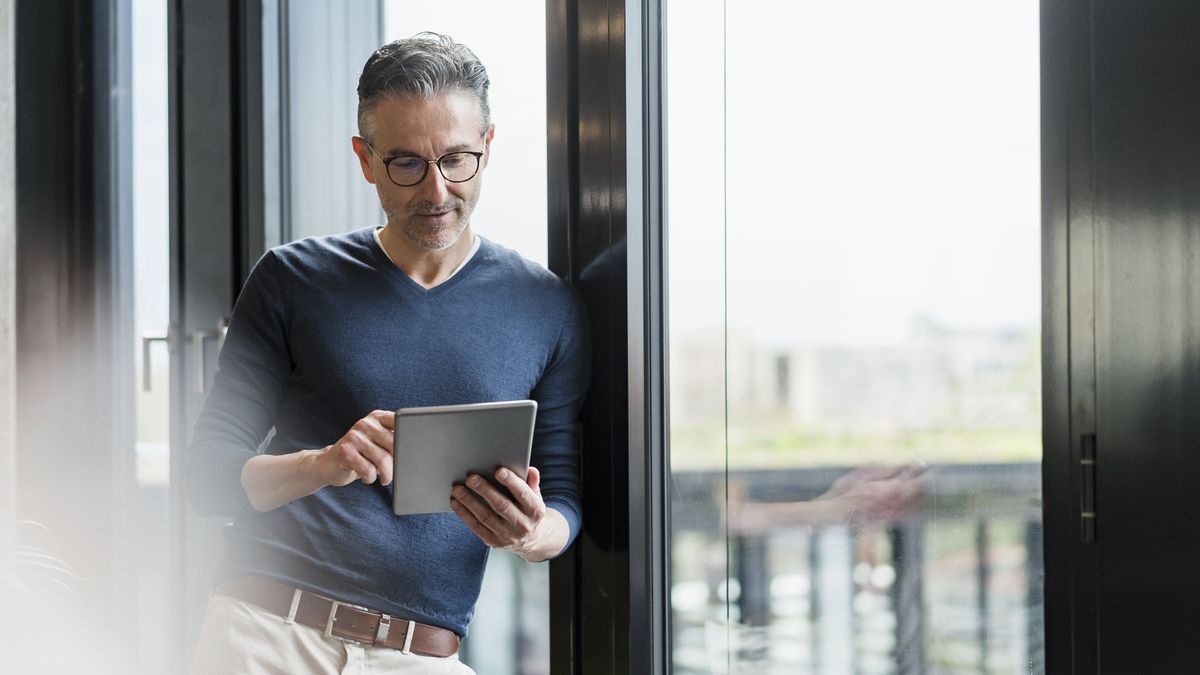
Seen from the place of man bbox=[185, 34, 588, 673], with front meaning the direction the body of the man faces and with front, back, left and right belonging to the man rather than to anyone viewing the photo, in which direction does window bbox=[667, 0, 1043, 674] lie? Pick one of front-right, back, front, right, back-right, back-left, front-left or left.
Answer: front-left

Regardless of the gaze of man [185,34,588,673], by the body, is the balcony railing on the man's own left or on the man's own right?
on the man's own left

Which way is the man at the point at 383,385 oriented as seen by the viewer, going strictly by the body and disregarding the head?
toward the camera
